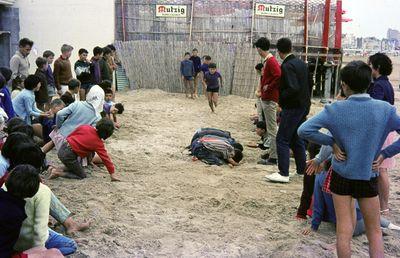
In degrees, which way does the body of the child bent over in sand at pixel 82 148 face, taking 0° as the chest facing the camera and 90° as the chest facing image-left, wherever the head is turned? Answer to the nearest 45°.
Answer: approximately 270°

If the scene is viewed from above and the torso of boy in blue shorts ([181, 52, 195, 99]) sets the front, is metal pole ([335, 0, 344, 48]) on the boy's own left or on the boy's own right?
on the boy's own left

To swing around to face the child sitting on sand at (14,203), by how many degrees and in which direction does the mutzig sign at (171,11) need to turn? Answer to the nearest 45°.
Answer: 0° — it already faces them

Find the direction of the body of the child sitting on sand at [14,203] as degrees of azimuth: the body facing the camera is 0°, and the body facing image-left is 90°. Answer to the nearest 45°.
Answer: approximately 225°

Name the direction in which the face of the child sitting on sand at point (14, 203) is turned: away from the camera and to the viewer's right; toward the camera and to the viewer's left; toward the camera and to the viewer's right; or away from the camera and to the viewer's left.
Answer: away from the camera and to the viewer's right
